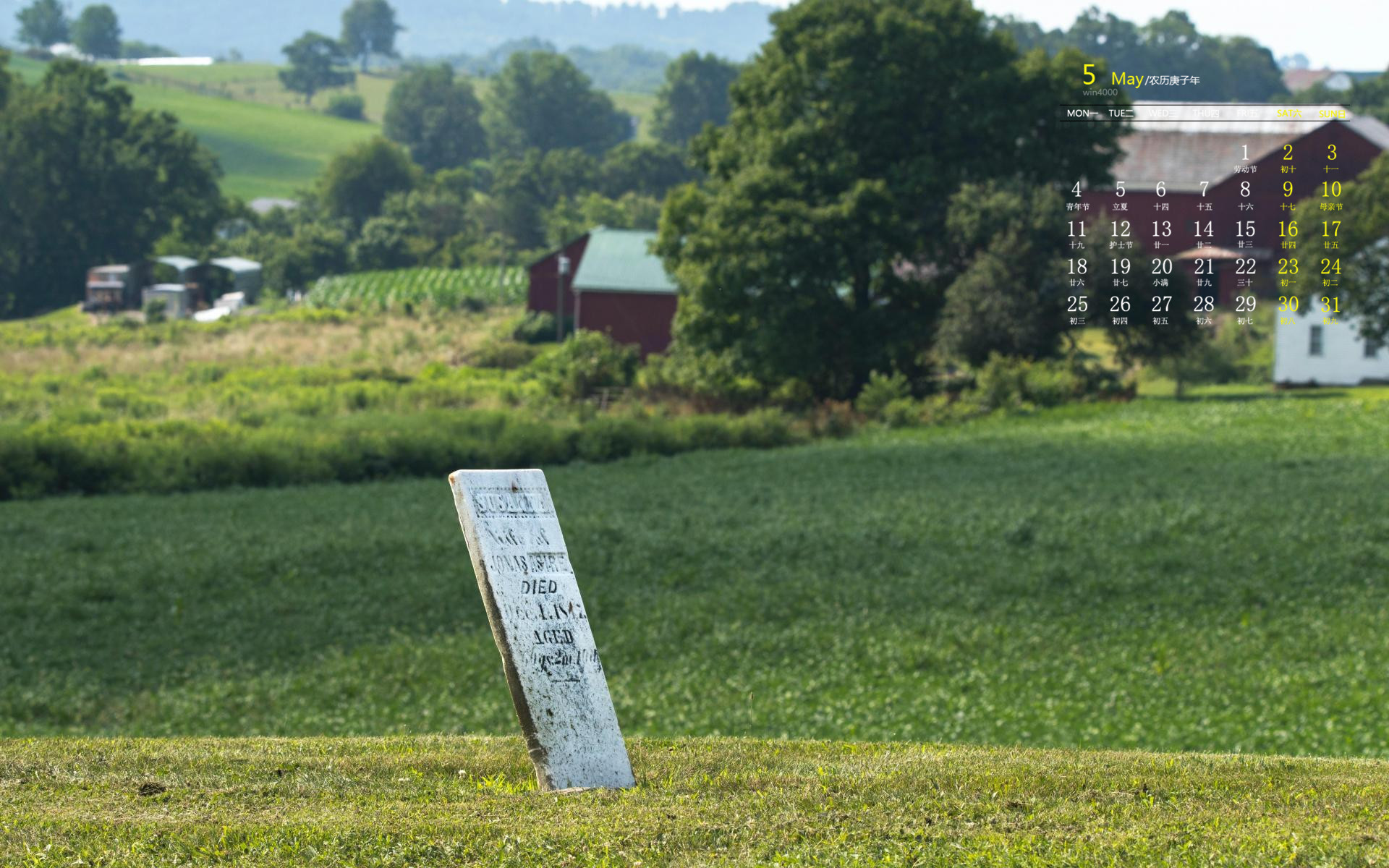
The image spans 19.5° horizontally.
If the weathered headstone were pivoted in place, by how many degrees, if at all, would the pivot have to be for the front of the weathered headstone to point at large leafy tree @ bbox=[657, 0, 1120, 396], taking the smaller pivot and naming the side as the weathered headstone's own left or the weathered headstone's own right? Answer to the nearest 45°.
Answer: approximately 135° to the weathered headstone's own left

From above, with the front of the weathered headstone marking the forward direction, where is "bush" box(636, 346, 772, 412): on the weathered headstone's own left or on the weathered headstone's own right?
on the weathered headstone's own left

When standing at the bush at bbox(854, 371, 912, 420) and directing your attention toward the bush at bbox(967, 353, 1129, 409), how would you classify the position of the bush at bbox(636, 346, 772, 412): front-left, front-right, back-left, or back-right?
back-left

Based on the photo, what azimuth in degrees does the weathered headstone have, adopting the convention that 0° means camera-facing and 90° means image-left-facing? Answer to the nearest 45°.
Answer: approximately 315°

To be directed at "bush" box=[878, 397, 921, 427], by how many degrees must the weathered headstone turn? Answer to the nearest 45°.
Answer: approximately 135° to its left

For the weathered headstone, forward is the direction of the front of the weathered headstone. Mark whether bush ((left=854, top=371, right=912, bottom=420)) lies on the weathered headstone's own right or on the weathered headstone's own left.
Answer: on the weathered headstone's own left

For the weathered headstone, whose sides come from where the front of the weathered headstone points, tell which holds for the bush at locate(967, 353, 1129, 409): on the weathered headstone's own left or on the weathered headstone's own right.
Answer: on the weathered headstone's own left

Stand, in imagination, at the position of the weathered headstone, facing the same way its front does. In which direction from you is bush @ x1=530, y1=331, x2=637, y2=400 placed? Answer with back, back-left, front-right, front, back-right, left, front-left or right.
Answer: back-left
